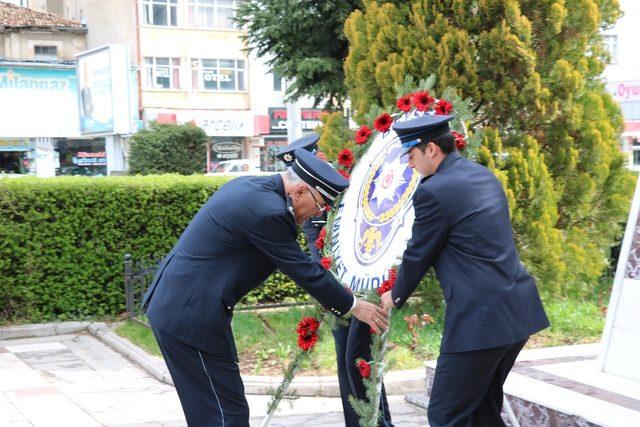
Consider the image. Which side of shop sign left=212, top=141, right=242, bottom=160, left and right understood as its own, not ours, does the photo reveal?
front

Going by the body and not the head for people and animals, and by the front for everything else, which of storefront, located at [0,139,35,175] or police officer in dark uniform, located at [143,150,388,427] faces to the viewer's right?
the police officer in dark uniform

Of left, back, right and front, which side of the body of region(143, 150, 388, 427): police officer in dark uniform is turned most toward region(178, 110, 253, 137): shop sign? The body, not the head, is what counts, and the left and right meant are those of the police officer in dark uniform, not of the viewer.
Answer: left

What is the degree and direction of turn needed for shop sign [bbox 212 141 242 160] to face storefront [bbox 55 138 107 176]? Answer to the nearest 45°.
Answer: approximately 90° to its right

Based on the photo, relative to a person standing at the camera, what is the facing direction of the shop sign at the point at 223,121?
facing the viewer

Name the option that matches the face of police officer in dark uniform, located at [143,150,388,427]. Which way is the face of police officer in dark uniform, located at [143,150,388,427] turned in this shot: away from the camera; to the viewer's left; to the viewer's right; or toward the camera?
to the viewer's right

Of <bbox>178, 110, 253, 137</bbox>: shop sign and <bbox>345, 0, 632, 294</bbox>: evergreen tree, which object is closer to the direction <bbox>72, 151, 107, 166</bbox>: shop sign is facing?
the evergreen tree

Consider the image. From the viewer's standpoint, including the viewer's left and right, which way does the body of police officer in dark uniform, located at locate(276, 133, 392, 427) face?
facing the viewer and to the left of the viewer

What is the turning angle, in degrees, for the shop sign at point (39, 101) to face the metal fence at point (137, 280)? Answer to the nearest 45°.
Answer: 0° — it already faces it

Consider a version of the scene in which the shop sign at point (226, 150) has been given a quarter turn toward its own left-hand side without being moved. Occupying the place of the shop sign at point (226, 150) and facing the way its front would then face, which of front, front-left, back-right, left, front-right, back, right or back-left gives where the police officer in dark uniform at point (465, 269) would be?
right

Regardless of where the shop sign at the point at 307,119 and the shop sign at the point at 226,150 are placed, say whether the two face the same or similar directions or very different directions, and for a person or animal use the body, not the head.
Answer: same or similar directions

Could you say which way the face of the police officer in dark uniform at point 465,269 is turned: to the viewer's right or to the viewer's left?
to the viewer's left

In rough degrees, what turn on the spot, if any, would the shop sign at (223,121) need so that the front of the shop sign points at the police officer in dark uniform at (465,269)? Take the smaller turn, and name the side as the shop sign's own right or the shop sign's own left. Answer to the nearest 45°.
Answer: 0° — it already faces them
